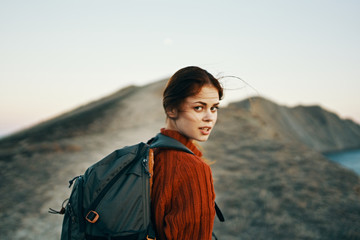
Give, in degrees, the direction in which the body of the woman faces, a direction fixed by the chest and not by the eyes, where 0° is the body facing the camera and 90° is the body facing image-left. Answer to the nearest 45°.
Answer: approximately 270°
